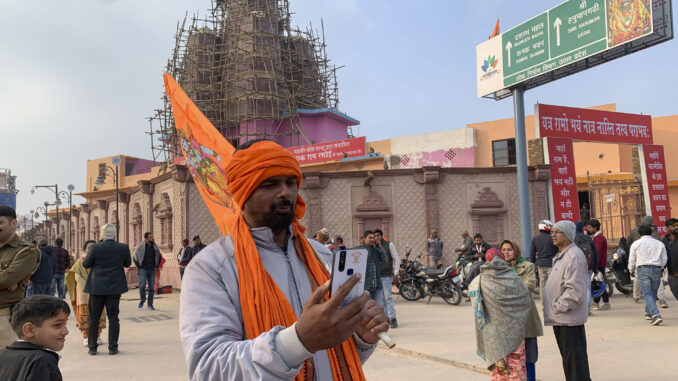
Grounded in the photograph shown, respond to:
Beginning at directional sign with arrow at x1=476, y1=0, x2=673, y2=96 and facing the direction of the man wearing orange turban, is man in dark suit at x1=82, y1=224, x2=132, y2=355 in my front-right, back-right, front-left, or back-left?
front-right

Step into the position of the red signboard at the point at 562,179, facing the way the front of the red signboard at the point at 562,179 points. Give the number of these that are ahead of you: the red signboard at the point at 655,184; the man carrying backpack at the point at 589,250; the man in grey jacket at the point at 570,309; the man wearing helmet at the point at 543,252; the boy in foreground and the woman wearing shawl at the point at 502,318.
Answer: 5

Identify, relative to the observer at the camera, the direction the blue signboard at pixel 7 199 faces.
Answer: facing the viewer

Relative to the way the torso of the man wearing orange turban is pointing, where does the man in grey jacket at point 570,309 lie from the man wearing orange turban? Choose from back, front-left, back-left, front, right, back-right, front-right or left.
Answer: left

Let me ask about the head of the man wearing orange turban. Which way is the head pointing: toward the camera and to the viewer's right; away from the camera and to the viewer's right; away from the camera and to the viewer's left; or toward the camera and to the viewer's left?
toward the camera and to the viewer's right

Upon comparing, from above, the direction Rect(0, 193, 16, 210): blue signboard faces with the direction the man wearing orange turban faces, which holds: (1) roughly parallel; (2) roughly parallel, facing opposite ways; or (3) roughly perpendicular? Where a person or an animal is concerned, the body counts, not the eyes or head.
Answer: roughly parallel

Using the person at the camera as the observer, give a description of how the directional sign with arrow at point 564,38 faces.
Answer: facing the viewer and to the left of the viewer

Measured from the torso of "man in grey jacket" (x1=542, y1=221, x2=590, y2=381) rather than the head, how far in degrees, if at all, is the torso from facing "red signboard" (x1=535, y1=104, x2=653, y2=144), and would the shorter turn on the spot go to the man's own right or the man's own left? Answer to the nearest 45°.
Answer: approximately 90° to the man's own right

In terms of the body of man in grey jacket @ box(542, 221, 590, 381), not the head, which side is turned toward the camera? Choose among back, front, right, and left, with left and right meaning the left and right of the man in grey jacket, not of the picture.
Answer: left

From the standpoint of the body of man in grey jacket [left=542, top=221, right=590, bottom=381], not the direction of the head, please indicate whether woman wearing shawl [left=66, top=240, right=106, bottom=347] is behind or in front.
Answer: in front
